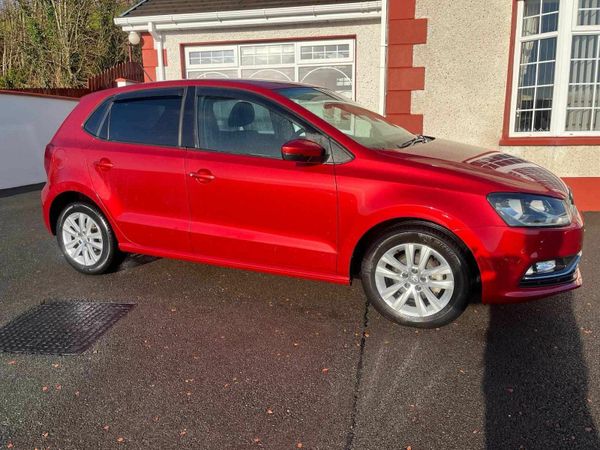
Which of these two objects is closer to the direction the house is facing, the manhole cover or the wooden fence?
the manhole cover

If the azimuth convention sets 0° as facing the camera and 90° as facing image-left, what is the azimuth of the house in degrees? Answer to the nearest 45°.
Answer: approximately 0°

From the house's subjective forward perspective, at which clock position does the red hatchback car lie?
The red hatchback car is roughly at 1 o'clock from the house.

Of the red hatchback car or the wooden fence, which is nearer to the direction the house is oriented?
the red hatchback car

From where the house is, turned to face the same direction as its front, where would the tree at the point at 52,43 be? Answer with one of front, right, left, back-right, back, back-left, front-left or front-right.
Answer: back-right

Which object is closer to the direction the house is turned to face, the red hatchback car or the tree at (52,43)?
the red hatchback car

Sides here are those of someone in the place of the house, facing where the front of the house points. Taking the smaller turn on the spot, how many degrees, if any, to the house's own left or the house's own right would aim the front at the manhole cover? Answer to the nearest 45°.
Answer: approximately 45° to the house's own right
